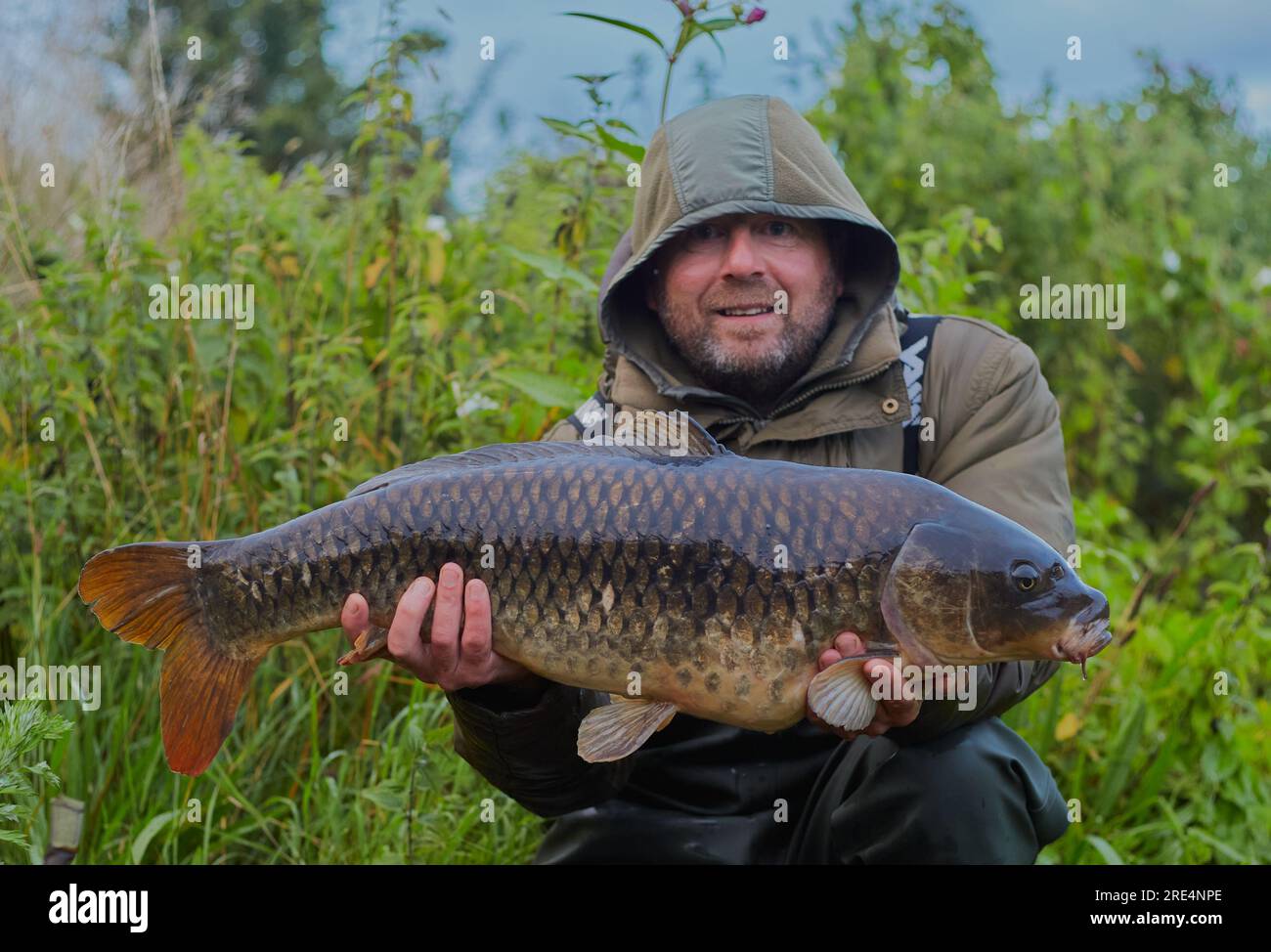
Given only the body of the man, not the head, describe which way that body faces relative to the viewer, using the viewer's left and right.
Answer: facing the viewer
